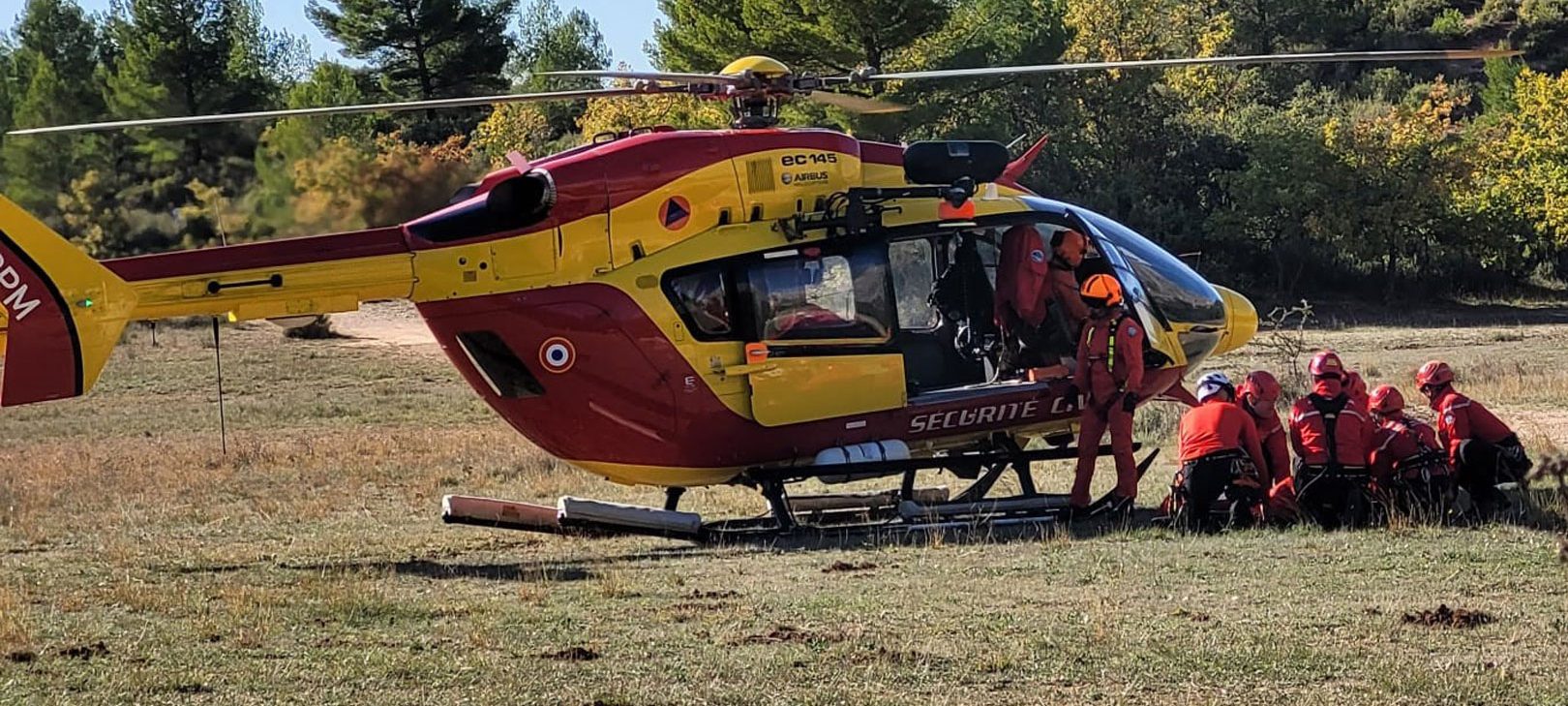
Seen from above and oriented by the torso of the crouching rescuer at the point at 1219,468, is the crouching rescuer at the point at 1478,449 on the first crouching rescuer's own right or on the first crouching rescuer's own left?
on the first crouching rescuer's own right

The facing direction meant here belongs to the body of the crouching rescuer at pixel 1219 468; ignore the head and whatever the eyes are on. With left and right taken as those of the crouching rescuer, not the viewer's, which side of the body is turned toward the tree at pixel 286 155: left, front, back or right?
left

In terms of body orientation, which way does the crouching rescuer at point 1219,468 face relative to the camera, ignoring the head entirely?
away from the camera

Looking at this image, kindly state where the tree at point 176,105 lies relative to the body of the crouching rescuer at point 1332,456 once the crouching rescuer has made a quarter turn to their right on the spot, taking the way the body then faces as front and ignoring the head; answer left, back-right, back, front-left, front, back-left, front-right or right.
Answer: back

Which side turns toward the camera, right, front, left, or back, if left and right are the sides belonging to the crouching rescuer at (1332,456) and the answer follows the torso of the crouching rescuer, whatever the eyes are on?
back

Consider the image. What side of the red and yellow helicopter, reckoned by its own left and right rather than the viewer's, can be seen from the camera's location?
right

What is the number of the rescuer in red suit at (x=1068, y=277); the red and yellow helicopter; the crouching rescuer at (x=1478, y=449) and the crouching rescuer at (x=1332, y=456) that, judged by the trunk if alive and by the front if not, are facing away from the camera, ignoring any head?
1

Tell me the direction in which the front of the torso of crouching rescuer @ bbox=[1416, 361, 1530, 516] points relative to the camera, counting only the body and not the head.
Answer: to the viewer's left

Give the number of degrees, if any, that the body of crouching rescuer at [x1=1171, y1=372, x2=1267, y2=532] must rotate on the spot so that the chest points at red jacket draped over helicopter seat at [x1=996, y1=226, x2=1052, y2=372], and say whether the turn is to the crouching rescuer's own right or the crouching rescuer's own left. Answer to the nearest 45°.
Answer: approximately 45° to the crouching rescuer's own left

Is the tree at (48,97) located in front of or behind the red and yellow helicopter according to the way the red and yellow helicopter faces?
behind
